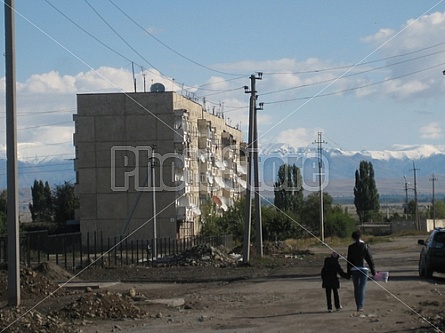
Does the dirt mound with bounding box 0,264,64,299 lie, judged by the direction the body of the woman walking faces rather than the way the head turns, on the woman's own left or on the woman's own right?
on the woman's own left

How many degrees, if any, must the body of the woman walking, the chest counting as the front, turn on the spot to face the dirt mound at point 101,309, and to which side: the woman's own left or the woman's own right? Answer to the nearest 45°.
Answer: approximately 90° to the woman's own left

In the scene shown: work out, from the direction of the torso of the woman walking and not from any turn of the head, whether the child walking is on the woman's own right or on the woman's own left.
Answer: on the woman's own left

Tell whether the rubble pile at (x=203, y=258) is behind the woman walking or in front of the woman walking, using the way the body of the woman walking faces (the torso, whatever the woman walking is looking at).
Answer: in front

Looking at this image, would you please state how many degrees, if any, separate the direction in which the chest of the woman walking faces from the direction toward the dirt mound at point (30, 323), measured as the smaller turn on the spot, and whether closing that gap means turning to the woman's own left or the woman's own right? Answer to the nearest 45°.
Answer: approximately 135° to the woman's own left

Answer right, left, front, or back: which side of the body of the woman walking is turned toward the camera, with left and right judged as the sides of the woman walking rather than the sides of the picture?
back

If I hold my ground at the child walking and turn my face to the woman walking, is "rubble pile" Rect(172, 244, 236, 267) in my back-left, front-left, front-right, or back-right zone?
back-left

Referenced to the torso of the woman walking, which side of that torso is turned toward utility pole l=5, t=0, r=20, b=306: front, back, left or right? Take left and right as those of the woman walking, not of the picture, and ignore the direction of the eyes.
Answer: left
